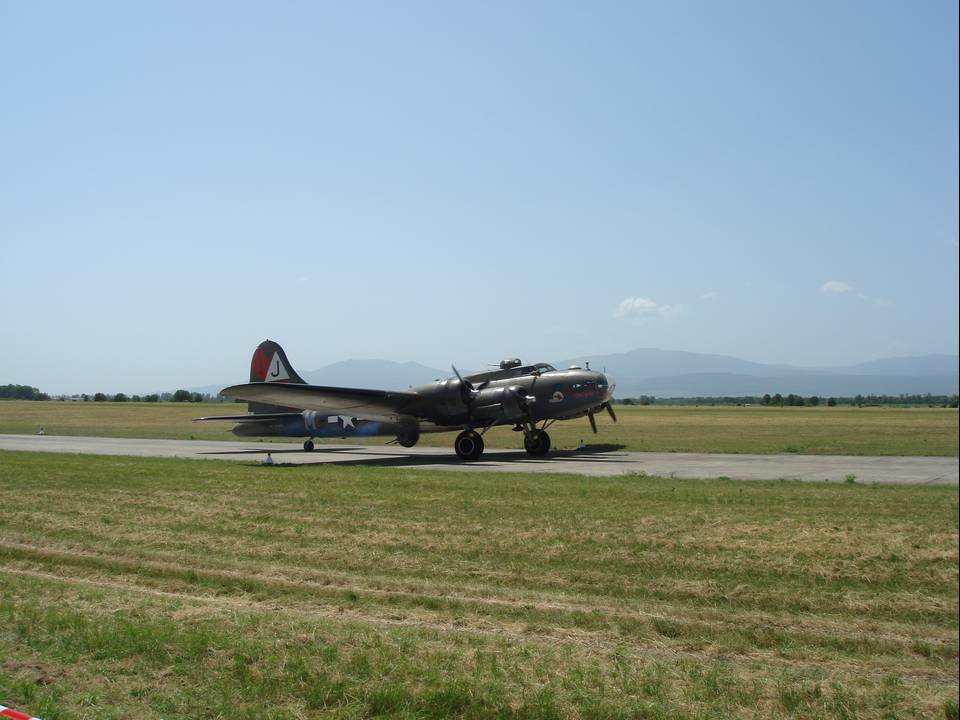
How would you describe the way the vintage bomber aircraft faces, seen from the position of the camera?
facing the viewer and to the right of the viewer
